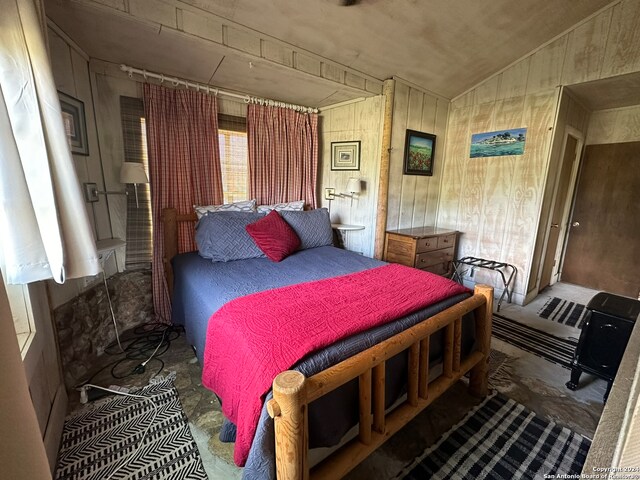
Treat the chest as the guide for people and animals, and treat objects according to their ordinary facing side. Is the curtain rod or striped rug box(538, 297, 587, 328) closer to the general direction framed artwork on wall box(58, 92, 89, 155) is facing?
the striped rug

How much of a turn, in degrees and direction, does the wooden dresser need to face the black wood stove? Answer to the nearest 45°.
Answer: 0° — it already faces it

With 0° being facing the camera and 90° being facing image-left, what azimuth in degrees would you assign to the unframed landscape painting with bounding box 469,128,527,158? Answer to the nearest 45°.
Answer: approximately 45°

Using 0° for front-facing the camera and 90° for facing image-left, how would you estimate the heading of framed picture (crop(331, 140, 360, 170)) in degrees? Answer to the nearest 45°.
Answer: approximately 0°

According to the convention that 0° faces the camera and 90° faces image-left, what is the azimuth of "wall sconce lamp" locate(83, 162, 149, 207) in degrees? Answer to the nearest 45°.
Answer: approximately 315°

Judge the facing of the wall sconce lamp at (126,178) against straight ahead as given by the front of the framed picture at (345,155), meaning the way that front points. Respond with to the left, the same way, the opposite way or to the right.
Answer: to the left

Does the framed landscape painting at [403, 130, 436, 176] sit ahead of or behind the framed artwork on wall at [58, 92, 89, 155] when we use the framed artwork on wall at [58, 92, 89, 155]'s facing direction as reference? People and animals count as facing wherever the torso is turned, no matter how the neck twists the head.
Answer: ahead

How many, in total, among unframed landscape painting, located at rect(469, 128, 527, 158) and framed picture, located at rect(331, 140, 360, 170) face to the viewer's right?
0

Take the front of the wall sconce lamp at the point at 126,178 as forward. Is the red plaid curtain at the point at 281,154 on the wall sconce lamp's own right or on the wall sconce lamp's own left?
on the wall sconce lamp's own left

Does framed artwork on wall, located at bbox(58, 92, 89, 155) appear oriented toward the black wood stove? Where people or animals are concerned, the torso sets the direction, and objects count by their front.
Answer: yes
